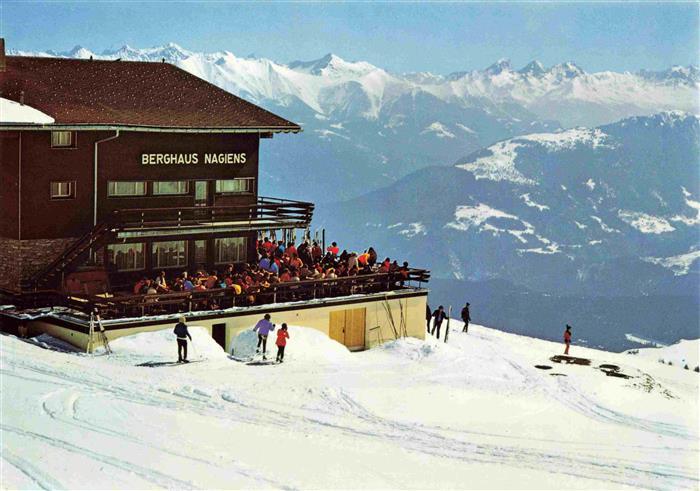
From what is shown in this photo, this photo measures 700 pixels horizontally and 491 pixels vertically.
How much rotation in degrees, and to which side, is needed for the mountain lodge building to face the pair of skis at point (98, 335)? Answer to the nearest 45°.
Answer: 0° — it already faces it

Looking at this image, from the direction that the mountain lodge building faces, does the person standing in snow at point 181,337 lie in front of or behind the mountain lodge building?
in front

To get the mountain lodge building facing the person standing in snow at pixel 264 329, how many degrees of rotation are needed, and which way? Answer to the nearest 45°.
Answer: approximately 45° to its left

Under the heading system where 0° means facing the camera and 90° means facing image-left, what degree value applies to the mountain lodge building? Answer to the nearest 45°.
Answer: approximately 0°
